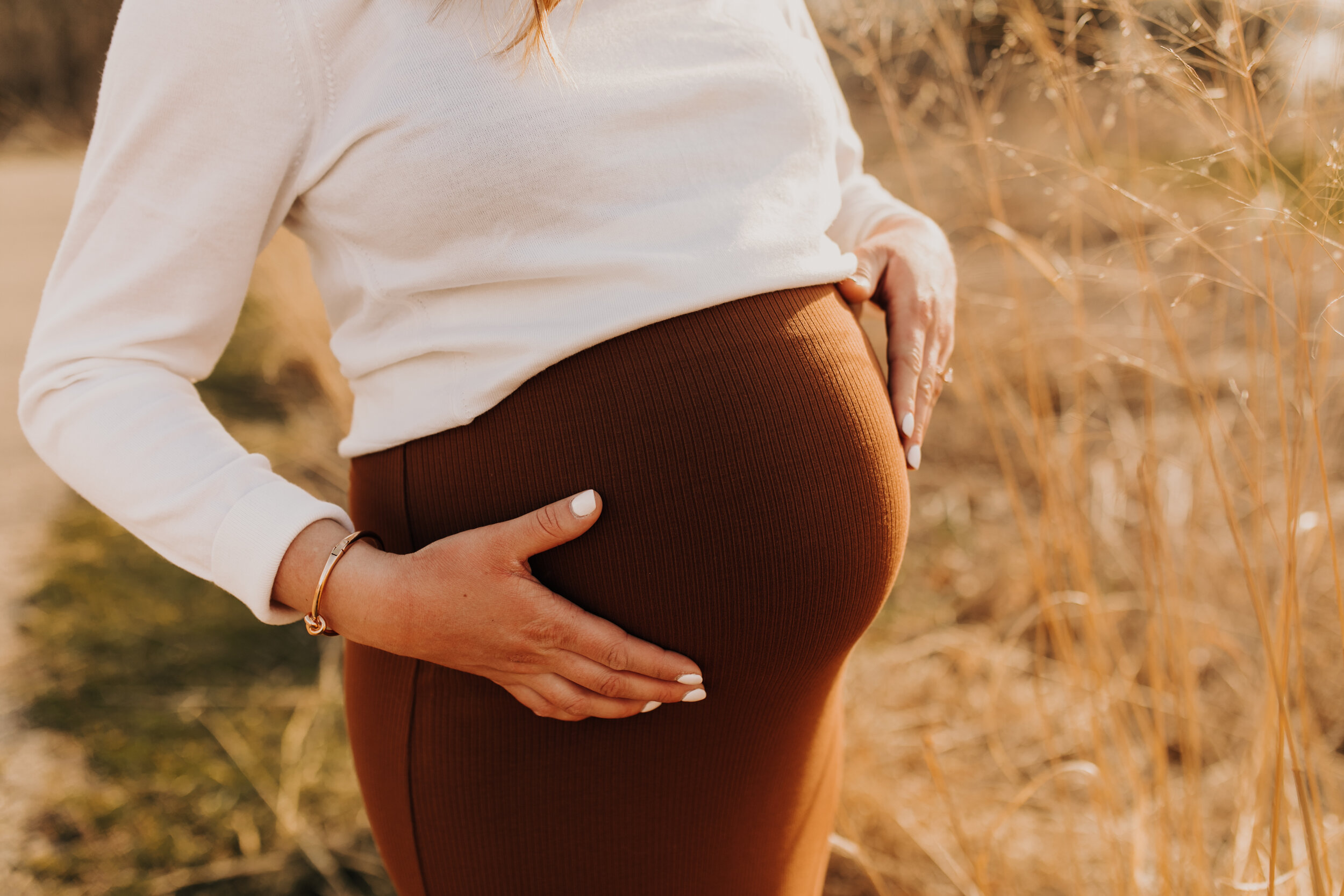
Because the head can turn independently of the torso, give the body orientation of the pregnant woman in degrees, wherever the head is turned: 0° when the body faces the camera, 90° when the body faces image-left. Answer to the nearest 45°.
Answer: approximately 315°
